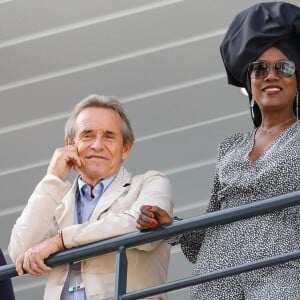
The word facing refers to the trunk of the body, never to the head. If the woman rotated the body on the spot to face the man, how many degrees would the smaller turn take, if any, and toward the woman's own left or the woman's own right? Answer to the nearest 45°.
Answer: approximately 45° to the woman's own right

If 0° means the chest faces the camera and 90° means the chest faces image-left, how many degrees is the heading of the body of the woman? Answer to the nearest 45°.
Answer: approximately 45°

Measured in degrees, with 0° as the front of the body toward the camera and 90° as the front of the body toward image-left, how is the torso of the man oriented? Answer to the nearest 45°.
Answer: approximately 45°
